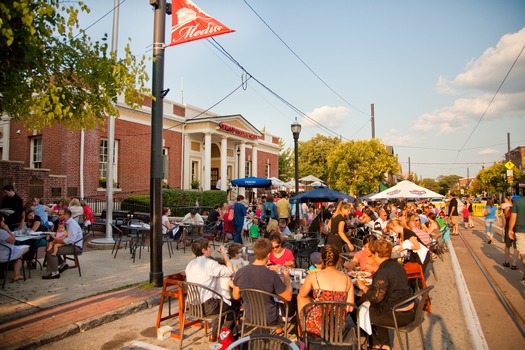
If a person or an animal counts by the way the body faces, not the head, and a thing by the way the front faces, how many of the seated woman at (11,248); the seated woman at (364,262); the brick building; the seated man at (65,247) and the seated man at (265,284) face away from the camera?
1

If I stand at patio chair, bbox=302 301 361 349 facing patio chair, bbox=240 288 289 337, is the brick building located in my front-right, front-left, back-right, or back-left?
front-right

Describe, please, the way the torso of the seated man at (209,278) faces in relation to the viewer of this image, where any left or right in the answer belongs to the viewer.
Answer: facing away from the viewer and to the right of the viewer

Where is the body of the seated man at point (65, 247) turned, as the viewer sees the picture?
to the viewer's left

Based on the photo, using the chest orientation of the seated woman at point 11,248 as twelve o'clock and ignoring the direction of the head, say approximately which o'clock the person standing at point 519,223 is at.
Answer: The person standing is roughly at 1 o'clock from the seated woman.

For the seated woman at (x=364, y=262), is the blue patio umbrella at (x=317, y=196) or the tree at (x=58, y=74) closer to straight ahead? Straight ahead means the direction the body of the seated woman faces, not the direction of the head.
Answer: the tree

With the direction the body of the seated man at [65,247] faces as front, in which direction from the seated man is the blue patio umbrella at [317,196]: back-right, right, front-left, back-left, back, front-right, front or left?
back

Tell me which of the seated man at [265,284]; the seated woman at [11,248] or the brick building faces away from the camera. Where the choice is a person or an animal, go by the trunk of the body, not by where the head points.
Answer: the seated man

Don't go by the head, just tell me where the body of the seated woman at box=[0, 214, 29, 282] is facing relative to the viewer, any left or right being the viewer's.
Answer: facing to the right of the viewer

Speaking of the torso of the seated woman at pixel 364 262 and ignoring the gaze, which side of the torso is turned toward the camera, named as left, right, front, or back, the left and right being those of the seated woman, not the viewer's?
front

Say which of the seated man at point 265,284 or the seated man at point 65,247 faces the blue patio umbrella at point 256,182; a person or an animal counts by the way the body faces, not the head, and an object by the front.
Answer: the seated man at point 265,284

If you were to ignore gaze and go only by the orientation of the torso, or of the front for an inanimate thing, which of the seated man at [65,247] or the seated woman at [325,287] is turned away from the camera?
the seated woman

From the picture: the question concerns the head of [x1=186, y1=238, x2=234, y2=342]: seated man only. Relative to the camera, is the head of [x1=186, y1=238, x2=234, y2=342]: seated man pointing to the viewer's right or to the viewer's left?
to the viewer's right

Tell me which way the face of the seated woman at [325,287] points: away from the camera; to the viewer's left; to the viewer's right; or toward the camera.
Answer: away from the camera

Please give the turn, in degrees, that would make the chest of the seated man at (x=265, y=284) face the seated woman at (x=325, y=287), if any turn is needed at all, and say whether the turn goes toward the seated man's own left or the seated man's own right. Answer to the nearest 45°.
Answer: approximately 90° to the seated man's own right

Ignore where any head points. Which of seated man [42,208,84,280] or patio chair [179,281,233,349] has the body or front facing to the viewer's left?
the seated man

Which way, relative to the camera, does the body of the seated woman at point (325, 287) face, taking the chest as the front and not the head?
away from the camera

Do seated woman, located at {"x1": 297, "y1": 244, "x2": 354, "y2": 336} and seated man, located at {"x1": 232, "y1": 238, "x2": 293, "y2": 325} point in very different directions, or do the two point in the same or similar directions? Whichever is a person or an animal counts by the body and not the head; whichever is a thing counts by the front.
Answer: same or similar directions

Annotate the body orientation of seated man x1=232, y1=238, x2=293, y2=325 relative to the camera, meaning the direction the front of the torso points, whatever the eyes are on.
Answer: away from the camera
